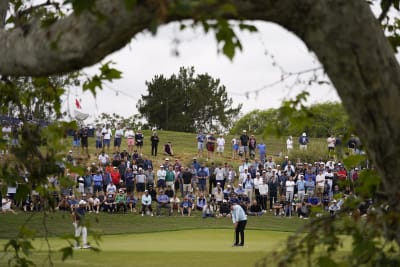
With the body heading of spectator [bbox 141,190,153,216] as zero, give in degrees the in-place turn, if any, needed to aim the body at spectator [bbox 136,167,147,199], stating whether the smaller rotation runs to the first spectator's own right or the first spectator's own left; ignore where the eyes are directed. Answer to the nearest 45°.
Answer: approximately 180°

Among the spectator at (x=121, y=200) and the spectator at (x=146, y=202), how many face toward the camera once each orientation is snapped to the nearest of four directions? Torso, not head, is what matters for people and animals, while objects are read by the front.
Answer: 2

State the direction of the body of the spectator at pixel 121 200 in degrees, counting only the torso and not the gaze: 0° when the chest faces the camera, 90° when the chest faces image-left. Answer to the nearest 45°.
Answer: approximately 0°

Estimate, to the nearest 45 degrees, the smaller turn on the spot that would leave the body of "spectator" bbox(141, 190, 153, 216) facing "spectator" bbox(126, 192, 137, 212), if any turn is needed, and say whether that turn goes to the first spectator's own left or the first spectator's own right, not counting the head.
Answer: approximately 135° to the first spectator's own right

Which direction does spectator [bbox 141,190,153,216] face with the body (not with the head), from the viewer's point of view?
toward the camera

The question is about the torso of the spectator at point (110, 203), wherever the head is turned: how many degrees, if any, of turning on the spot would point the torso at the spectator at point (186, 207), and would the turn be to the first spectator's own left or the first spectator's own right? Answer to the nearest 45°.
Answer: approximately 90° to the first spectator's own left

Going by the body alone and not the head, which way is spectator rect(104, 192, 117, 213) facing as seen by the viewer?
toward the camera

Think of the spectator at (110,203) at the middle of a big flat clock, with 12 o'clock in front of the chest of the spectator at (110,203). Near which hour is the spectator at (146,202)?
the spectator at (146,202) is roughly at 9 o'clock from the spectator at (110,203).

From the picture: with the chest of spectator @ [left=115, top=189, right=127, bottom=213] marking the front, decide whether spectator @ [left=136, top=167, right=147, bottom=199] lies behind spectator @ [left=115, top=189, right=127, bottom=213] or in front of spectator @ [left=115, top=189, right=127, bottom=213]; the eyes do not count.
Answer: behind

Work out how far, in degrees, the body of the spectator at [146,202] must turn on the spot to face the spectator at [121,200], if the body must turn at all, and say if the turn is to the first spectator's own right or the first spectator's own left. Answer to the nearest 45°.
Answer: approximately 90° to the first spectator's own right

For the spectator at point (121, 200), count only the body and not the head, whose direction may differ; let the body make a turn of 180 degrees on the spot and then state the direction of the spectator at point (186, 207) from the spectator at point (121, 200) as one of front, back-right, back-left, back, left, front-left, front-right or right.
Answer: right

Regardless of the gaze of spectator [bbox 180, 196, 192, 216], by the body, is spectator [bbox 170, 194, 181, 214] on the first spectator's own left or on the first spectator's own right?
on the first spectator's own right
